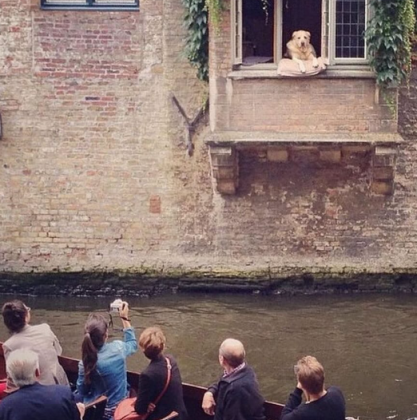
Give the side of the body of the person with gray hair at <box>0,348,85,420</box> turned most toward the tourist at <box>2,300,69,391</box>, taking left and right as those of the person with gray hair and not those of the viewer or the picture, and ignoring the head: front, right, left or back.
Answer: front

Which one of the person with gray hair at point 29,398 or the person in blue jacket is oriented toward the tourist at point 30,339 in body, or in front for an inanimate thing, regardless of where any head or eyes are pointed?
the person with gray hair

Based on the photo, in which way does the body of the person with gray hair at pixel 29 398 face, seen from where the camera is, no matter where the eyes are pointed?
away from the camera

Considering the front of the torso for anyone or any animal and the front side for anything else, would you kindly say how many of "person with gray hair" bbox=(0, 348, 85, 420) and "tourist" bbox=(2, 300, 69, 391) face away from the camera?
2

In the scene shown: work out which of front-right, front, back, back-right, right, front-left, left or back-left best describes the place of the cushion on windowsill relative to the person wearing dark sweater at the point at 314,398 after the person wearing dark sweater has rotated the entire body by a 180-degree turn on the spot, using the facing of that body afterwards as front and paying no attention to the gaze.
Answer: back-left

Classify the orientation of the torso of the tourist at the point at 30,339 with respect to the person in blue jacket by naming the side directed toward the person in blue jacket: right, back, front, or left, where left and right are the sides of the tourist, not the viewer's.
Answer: right

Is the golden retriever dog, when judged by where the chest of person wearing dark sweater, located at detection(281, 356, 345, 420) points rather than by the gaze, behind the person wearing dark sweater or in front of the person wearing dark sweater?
in front

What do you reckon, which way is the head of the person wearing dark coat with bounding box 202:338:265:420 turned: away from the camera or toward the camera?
away from the camera

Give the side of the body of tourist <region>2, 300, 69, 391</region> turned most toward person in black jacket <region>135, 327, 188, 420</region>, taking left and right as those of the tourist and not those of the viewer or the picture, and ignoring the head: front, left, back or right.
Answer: right

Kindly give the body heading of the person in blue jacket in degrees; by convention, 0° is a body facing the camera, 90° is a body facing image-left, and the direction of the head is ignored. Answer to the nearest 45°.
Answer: approximately 225°

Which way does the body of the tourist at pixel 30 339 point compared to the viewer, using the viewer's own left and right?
facing away from the viewer

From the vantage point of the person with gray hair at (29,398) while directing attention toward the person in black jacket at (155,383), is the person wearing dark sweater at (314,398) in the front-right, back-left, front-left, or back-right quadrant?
front-right

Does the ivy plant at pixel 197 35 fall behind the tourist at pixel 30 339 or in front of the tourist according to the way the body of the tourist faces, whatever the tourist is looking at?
in front

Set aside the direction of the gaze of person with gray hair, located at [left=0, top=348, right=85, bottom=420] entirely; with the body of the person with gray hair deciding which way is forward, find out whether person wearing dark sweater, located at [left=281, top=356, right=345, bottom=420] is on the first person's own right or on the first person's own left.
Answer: on the first person's own right

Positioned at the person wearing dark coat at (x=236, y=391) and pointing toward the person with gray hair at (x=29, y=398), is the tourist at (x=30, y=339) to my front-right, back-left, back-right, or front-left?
front-right

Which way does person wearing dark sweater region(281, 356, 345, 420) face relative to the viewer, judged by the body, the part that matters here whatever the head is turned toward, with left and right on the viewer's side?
facing away from the viewer and to the left of the viewer
